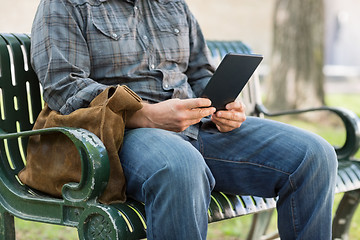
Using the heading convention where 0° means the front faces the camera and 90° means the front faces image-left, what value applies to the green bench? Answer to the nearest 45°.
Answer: approximately 315°
